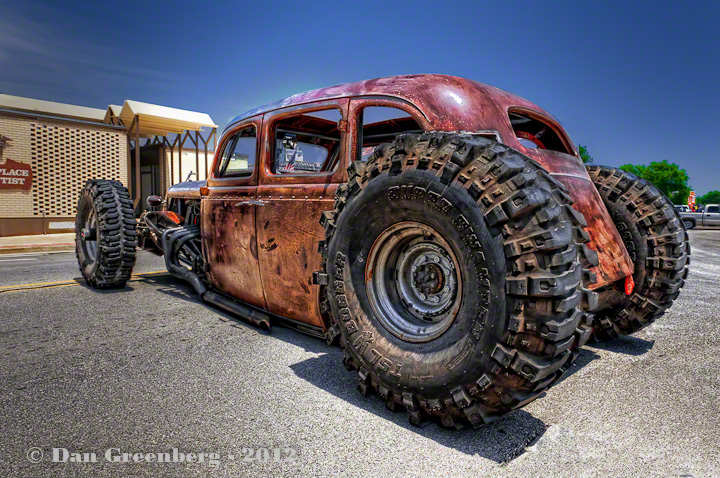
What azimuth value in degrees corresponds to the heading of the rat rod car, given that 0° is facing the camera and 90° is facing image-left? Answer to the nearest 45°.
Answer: approximately 135°

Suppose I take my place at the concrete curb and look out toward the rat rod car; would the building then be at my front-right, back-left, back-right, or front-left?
back-left

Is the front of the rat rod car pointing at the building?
yes

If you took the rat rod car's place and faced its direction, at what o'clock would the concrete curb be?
The concrete curb is roughly at 12 o'clock from the rat rod car.

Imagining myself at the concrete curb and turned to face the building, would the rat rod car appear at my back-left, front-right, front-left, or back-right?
back-right
